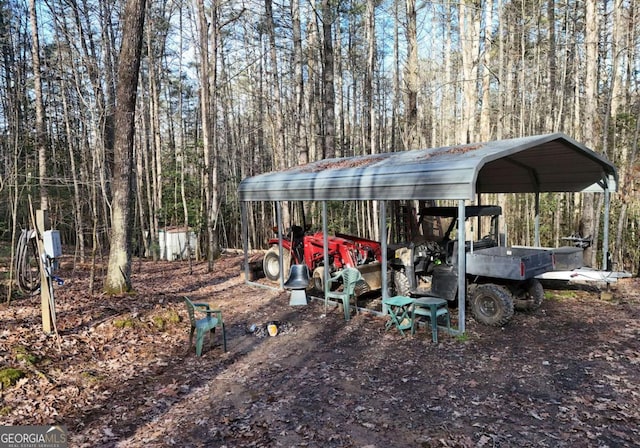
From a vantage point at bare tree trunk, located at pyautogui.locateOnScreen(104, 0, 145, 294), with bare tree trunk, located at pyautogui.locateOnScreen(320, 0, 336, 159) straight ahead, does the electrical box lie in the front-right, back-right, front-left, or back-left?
back-right

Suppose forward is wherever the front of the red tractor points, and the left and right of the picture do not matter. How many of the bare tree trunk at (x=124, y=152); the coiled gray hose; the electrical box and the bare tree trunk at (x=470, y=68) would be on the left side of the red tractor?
1

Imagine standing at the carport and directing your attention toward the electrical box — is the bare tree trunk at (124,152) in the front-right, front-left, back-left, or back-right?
front-right

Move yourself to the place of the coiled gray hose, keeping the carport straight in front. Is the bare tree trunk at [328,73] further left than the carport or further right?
left
